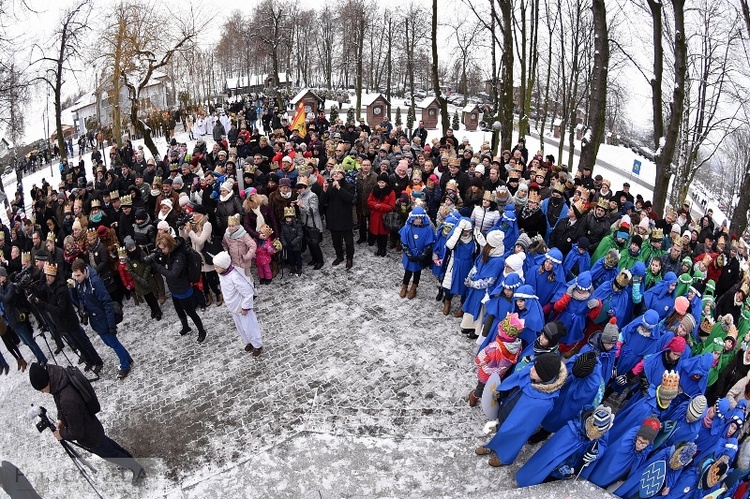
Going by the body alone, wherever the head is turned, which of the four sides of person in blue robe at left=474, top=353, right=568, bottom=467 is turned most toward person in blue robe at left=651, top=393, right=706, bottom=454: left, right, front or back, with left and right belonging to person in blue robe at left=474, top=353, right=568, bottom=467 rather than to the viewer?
back

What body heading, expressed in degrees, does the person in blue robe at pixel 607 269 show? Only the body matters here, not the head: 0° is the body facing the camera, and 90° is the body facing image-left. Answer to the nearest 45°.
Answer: approximately 45°

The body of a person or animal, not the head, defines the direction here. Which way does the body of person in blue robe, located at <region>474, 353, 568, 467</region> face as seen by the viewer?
to the viewer's left

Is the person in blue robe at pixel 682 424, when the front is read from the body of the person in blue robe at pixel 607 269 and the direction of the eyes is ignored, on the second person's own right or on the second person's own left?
on the second person's own left

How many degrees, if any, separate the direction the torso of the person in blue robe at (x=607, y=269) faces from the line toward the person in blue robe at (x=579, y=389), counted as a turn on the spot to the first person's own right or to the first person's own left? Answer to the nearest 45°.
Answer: approximately 45° to the first person's own left

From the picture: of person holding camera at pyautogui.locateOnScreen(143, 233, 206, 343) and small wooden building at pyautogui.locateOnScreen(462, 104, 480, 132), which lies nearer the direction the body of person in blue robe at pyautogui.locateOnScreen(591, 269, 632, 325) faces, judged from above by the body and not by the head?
the person holding camera

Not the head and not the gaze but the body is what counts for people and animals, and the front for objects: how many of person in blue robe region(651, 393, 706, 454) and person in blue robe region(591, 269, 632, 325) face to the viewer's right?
0

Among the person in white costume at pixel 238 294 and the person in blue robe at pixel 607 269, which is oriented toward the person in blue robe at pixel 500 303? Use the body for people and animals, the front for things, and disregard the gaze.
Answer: the person in blue robe at pixel 607 269

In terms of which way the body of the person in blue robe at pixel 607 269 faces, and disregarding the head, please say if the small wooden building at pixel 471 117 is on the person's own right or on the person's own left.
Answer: on the person's own right

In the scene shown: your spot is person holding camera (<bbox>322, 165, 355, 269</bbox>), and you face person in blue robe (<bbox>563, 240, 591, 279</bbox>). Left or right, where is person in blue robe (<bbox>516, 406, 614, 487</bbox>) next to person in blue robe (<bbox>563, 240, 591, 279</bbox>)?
right
